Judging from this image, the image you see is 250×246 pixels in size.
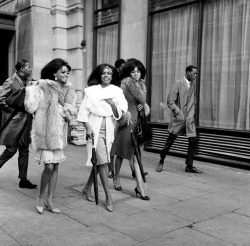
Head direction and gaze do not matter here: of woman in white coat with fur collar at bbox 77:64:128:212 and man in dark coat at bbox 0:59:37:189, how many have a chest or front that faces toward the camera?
1

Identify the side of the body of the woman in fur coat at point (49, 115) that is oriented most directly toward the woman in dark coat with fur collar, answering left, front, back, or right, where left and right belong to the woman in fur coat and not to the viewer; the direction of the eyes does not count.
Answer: left

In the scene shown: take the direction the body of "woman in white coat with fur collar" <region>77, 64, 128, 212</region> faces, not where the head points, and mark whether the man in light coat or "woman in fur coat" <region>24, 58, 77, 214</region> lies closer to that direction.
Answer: the woman in fur coat

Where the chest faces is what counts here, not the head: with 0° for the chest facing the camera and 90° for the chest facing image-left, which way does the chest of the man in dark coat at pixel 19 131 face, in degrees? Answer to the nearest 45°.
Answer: approximately 270°

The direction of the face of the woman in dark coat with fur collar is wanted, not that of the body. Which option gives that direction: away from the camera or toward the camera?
toward the camera

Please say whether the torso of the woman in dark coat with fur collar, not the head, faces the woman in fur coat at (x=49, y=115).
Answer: no

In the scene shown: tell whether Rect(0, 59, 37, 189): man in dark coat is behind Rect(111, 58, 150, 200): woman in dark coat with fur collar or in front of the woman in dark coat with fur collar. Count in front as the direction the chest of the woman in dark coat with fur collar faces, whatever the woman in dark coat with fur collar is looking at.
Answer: behind

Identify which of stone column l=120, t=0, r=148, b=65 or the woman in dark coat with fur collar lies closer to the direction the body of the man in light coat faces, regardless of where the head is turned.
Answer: the woman in dark coat with fur collar

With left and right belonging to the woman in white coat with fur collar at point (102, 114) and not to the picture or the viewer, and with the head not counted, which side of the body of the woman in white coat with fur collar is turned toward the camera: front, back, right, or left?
front

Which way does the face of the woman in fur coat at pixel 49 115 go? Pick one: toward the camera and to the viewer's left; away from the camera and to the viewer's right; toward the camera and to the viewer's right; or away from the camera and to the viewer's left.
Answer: toward the camera and to the viewer's right

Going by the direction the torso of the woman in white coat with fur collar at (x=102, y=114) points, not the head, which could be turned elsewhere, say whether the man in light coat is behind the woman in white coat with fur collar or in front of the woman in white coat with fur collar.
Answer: behind

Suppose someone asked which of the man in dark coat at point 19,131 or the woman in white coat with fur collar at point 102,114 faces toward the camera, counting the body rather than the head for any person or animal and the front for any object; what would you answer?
the woman in white coat with fur collar

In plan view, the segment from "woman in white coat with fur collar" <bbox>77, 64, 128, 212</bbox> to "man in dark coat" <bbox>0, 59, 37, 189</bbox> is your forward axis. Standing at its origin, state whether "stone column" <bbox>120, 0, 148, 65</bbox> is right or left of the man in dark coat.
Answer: right

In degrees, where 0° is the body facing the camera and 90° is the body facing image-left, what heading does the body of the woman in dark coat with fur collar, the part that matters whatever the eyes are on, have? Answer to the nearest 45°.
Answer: approximately 315°

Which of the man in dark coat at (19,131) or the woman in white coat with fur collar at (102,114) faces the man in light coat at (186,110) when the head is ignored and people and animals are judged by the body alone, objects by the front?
the man in dark coat
